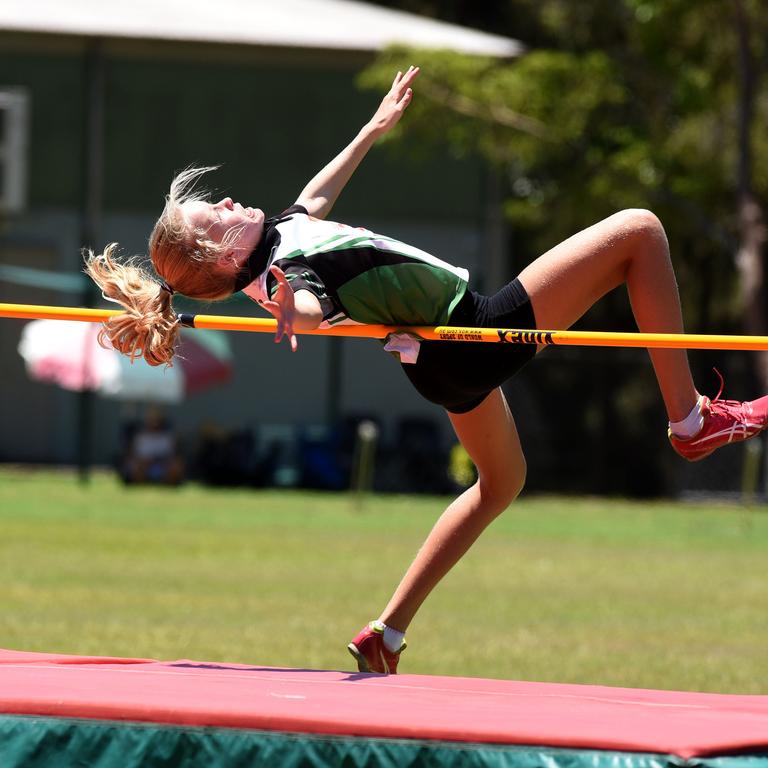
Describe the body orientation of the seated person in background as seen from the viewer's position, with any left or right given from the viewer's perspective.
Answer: facing the viewer

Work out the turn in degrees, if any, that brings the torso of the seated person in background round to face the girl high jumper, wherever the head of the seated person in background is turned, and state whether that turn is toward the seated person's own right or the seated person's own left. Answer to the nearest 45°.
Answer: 0° — they already face them

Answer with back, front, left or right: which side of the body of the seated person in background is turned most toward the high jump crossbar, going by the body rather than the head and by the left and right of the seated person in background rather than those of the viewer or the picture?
front
